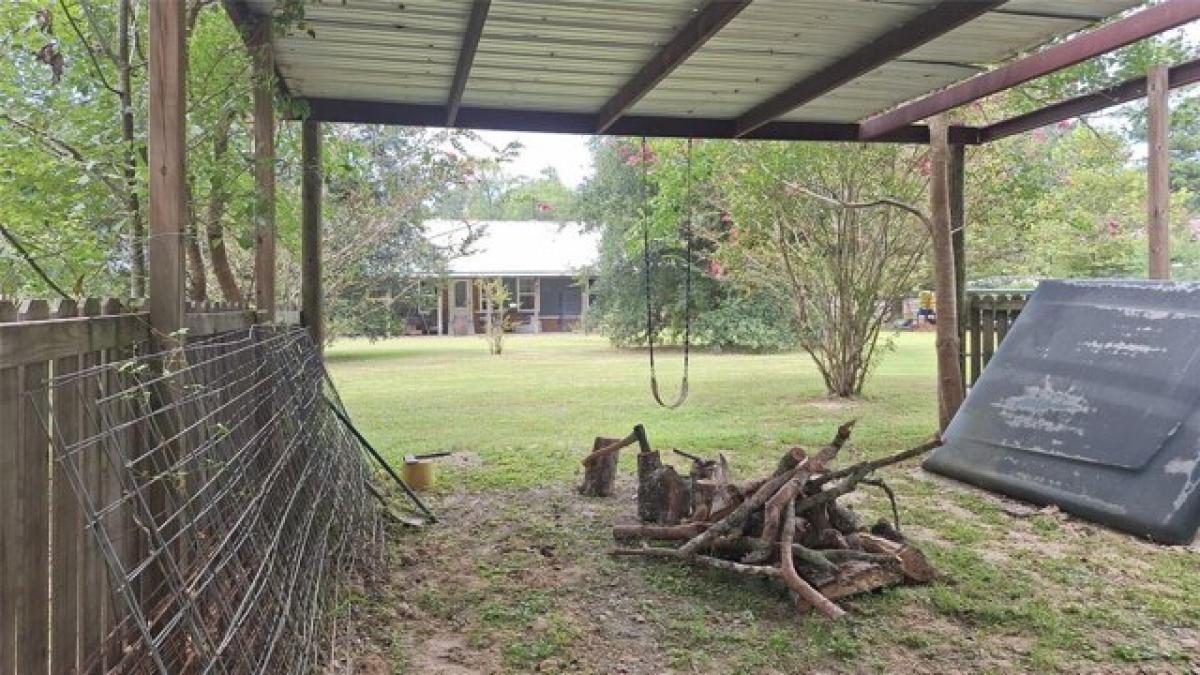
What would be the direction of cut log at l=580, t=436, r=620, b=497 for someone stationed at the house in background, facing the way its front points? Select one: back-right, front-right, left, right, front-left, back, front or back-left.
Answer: front

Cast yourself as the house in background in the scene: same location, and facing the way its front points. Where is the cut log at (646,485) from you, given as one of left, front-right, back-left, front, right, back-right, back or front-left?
front

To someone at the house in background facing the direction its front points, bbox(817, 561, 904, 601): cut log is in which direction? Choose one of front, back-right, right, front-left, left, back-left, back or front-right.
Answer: front

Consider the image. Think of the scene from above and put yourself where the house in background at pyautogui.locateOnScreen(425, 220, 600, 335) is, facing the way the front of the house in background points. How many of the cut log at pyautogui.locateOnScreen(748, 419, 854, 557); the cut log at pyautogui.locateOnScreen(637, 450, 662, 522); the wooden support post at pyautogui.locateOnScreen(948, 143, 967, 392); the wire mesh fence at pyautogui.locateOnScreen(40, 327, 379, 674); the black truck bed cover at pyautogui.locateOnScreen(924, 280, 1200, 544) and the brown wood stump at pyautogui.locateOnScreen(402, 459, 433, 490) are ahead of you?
6

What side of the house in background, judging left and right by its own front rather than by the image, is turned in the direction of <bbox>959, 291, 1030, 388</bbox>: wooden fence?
front

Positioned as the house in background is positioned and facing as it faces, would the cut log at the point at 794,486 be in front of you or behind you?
in front

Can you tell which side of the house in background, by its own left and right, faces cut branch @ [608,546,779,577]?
front

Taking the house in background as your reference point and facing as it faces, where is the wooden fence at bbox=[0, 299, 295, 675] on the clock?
The wooden fence is roughly at 12 o'clock from the house in background.

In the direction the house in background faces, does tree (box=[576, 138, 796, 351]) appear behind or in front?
in front

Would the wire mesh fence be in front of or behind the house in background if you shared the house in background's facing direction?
in front

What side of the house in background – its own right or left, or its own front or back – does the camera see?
front
